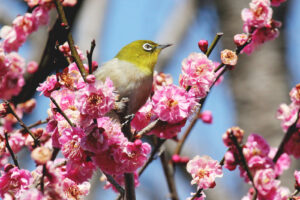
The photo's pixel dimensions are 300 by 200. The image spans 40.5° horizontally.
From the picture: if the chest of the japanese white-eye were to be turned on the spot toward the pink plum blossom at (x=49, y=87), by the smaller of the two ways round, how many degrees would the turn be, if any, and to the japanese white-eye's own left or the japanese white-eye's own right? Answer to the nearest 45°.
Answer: approximately 135° to the japanese white-eye's own right

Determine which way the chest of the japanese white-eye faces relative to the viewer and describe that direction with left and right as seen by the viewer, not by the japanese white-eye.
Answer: facing to the right of the viewer

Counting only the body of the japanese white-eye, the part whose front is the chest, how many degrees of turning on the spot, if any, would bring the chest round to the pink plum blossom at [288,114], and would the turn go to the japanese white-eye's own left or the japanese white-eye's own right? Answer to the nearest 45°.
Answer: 0° — it already faces it

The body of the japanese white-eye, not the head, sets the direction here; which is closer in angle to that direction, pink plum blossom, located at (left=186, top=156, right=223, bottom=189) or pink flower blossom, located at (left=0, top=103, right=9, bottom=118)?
the pink plum blossom
